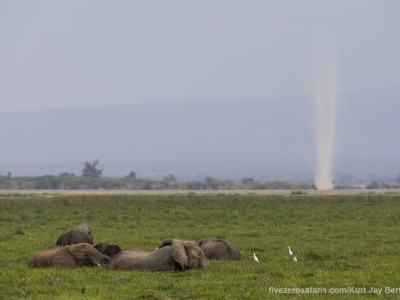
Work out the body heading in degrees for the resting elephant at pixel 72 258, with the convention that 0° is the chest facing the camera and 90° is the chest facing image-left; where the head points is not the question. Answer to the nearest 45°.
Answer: approximately 270°

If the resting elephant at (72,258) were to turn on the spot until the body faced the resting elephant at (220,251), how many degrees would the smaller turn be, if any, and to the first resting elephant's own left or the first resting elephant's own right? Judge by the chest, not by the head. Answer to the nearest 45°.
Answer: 0° — it already faces it

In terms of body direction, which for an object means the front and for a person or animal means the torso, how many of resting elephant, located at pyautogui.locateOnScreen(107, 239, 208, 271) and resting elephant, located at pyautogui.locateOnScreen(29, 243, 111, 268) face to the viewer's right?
2

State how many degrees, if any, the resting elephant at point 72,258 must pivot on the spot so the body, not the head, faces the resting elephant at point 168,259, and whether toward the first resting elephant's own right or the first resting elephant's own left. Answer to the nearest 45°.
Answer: approximately 45° to the first resting elephant's own right

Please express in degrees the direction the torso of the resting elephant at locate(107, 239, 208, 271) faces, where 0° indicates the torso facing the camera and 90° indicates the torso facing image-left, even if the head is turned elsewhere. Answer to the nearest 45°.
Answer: approximately 270°
